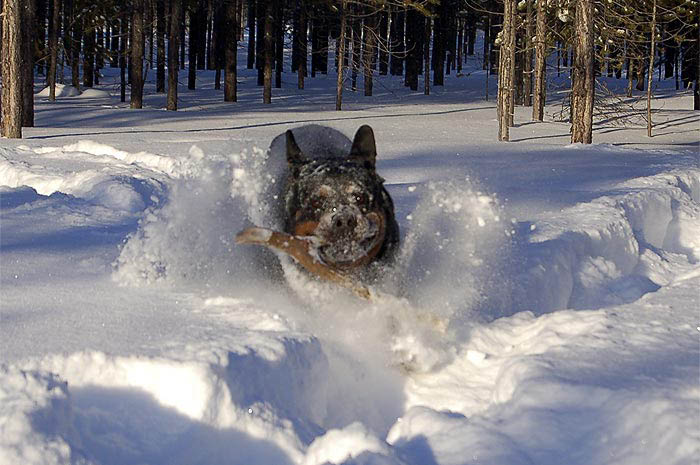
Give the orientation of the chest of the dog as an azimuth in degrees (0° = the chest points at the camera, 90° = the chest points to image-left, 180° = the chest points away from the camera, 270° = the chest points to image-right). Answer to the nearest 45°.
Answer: approximately 0°
